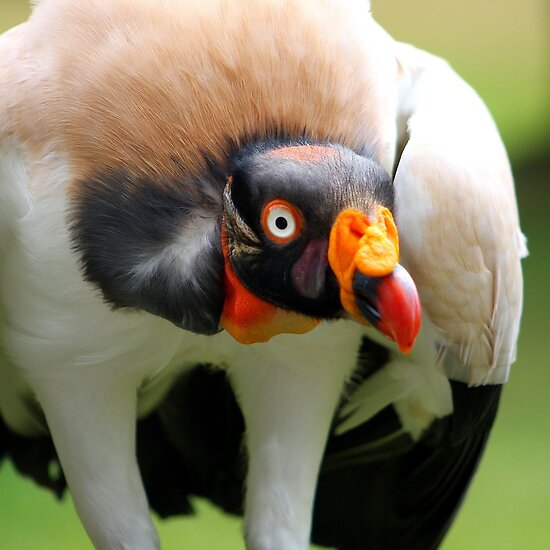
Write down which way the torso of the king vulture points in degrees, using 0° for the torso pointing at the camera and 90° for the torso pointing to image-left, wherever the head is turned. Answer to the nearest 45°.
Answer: approximately 0°
